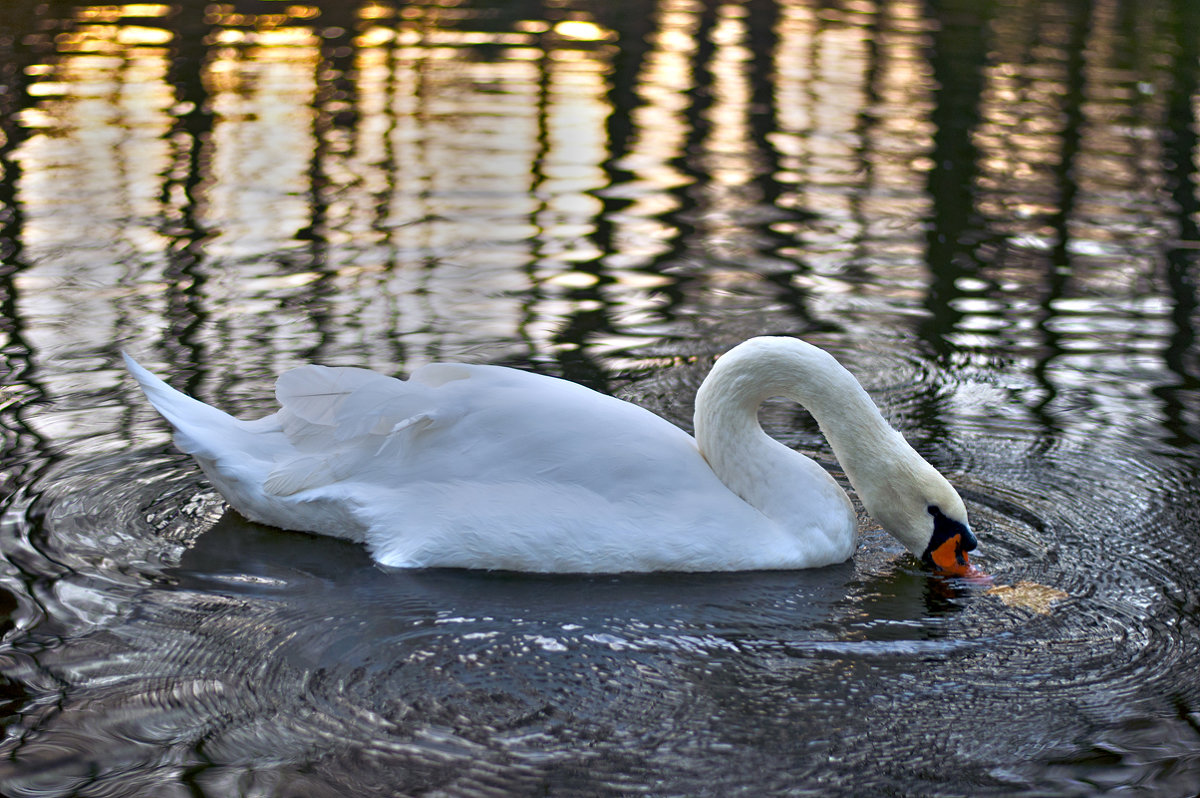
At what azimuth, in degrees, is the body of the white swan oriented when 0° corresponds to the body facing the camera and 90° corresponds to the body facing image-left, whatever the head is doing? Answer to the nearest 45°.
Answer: approximately 270°
